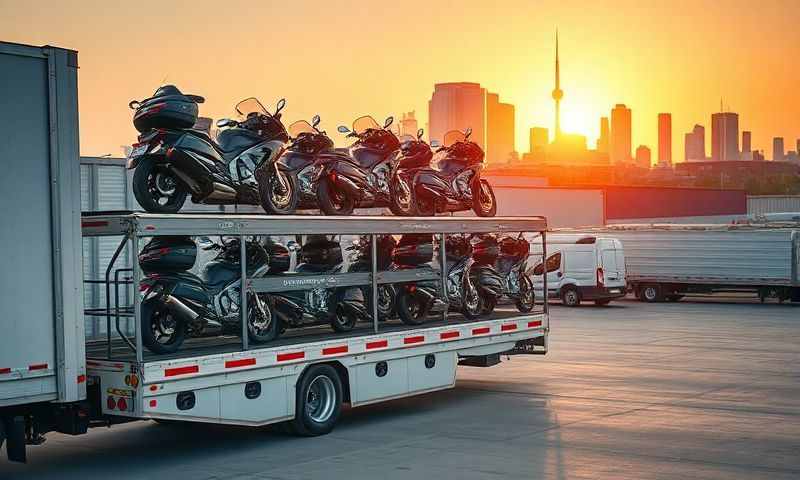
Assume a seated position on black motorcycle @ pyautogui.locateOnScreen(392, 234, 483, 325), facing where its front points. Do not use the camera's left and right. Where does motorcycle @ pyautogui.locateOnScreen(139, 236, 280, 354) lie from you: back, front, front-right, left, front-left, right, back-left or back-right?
back

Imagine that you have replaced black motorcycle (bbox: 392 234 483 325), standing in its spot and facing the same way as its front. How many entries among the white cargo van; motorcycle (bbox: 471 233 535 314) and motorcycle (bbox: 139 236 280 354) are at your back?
1

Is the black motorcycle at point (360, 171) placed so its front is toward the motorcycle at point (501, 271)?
yes

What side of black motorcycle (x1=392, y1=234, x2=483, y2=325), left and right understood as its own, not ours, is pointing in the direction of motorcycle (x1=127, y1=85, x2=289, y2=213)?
back

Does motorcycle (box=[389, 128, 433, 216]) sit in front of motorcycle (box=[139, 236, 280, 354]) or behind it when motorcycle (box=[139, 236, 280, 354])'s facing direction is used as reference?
in front
